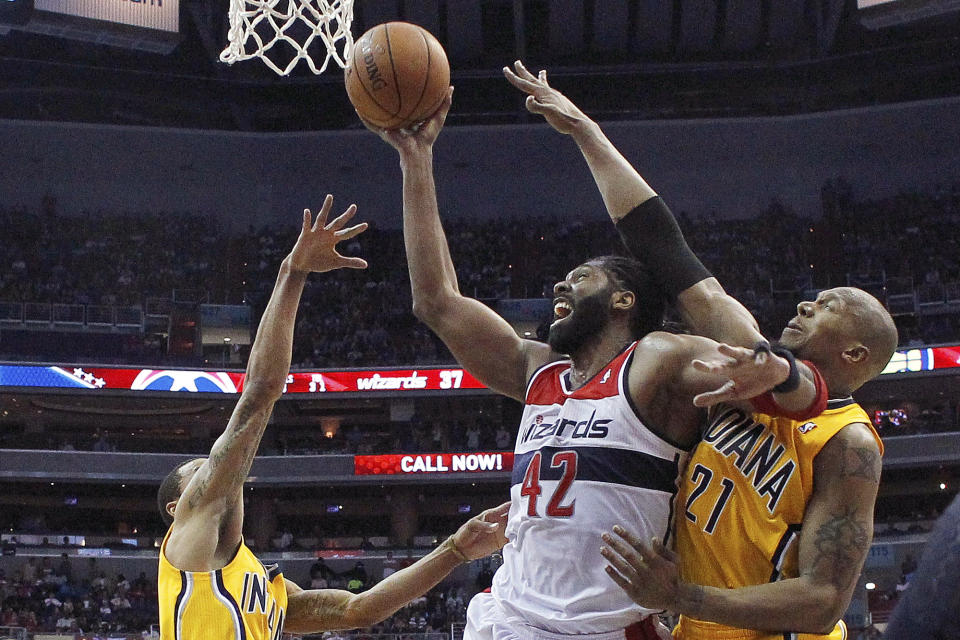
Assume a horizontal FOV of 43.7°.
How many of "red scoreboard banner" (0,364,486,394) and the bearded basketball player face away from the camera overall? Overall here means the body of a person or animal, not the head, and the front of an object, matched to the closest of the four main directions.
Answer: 0

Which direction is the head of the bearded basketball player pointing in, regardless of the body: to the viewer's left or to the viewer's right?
to the viewer's left

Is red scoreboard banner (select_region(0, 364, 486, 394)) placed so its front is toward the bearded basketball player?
yes

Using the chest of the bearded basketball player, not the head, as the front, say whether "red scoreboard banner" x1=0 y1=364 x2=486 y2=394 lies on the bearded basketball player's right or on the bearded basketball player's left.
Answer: on the bearded basketball player's right

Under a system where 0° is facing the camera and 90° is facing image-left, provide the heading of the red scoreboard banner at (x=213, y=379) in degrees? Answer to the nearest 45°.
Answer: approximately 0°

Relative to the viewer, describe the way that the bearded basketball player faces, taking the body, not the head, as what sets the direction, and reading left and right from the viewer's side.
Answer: facing the viewer and to the left of the viewer
